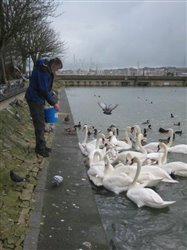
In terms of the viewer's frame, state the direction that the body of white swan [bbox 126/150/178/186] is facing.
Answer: to the viewer's left

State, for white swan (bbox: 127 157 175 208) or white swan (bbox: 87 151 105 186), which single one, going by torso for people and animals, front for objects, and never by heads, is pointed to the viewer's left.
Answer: white swan (bbox: 127 157 175 208)

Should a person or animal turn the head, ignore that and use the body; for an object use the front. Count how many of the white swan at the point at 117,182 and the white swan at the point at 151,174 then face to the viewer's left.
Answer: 2

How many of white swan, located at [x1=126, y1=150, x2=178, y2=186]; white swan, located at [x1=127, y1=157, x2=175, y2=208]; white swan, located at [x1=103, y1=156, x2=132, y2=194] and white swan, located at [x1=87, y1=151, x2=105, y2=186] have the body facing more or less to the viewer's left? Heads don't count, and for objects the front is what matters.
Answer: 3

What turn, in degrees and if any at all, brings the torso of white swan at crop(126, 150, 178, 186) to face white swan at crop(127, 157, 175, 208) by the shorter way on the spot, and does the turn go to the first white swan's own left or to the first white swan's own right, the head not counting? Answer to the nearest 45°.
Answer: approximately 90° to the first white swan's own left

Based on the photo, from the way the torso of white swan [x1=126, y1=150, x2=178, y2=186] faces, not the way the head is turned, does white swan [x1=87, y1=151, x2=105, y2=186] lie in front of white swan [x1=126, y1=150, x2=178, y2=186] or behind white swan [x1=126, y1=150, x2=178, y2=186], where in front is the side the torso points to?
in front

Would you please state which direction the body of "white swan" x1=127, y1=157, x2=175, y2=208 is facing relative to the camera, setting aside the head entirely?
to the viewer's left

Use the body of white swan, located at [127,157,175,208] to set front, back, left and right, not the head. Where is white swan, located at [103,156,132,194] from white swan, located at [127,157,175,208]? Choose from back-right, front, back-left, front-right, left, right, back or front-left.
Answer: front-right

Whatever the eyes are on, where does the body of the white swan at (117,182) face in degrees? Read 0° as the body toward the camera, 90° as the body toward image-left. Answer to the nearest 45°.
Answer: approximately 90°
